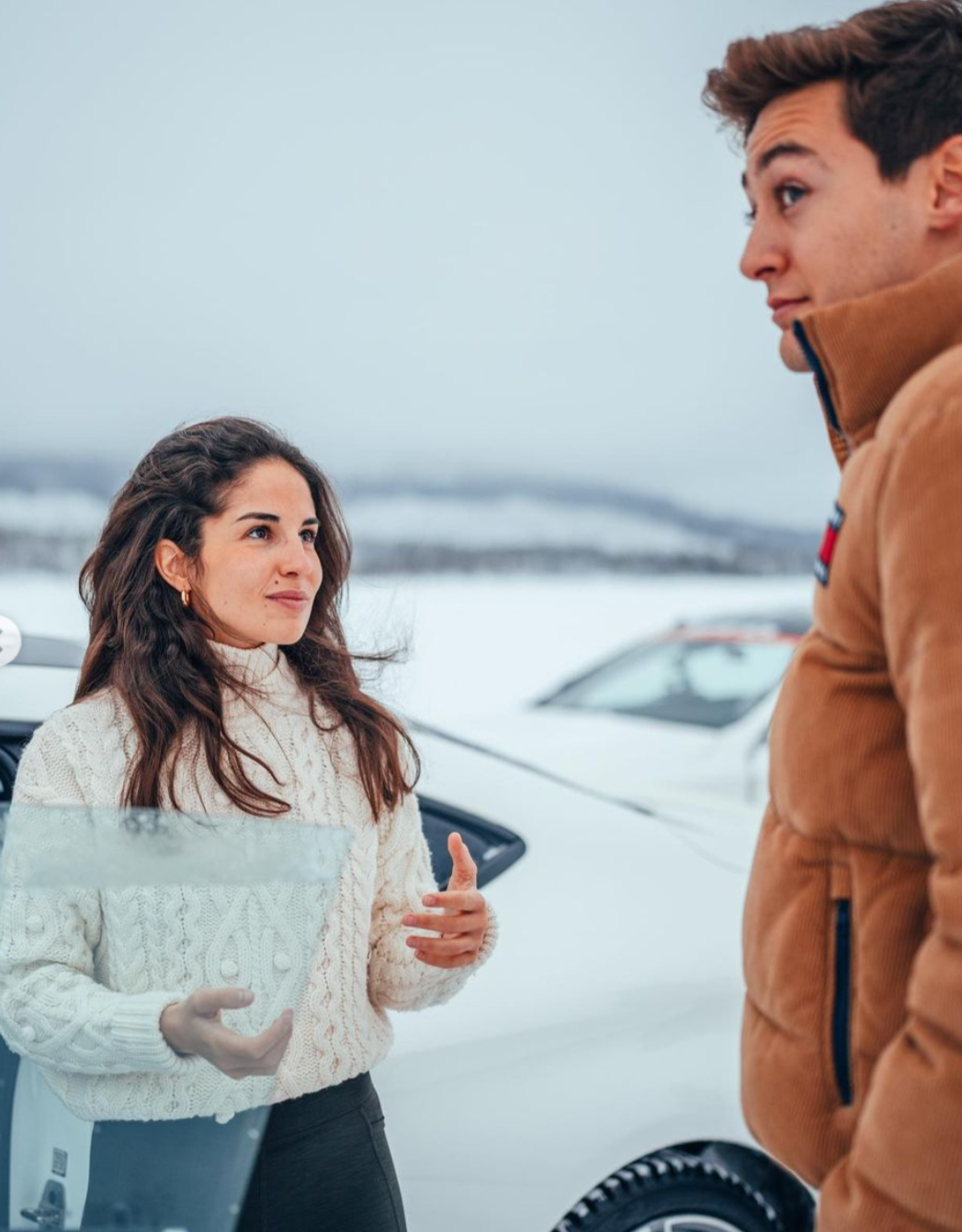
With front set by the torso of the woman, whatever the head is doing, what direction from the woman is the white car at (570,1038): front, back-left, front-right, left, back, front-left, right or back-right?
left

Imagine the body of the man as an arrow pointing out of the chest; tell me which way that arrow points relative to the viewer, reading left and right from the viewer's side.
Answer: facing to the left of the viewer

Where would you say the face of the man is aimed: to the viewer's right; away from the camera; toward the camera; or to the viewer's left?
to the viewer's left

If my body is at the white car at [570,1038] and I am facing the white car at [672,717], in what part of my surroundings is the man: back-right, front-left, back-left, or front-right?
back-right

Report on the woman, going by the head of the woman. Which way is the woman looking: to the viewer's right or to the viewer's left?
to the viewer's right

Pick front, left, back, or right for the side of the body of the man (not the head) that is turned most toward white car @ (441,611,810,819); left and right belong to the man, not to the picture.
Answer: right

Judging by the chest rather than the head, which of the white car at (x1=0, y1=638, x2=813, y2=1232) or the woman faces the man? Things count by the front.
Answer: the woman

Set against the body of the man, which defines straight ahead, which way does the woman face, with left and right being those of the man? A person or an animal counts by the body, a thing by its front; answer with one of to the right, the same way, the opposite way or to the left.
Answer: the opposite way

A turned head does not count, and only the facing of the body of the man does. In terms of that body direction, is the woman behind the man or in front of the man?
in front
